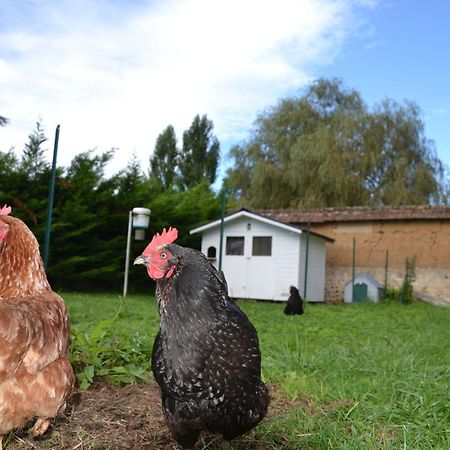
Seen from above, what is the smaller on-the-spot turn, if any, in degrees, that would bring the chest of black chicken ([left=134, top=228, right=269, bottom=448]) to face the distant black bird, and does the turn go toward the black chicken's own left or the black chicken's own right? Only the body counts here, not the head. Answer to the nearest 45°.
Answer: approximately 135° to the black chicken's own right

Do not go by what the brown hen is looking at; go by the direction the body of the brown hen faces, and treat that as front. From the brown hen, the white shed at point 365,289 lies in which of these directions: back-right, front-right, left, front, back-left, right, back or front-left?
back

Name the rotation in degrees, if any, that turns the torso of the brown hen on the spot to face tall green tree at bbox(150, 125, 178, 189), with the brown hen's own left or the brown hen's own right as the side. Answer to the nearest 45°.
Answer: approximately 135° to the brown hen's own right

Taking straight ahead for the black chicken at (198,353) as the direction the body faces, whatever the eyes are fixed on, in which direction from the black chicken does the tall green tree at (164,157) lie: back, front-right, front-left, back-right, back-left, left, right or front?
back-right

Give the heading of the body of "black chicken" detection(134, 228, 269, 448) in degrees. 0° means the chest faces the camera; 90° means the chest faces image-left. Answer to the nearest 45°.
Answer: approximately 45°

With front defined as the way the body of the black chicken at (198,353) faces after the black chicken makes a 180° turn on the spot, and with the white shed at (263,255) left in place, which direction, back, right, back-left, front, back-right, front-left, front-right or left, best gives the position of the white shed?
front-left

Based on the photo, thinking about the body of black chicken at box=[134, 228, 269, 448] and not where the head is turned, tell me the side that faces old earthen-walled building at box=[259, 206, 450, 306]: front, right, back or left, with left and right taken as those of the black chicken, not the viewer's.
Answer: back

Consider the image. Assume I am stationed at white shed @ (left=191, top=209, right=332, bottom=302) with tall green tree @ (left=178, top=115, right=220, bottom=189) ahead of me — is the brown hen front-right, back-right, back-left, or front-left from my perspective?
back-left

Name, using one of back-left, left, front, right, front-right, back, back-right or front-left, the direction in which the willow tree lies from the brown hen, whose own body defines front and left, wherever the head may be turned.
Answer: back

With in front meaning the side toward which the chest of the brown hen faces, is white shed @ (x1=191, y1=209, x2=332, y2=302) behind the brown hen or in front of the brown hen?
behind

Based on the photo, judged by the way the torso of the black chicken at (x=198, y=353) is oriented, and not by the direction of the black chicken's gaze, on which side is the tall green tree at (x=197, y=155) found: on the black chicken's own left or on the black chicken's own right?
on the black chicken's own right
